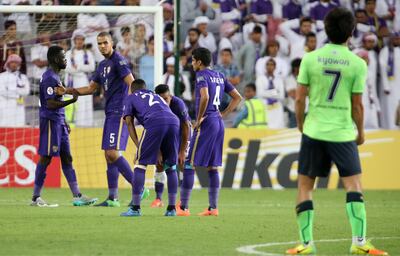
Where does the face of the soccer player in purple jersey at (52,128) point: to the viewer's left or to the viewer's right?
to the viewer's right

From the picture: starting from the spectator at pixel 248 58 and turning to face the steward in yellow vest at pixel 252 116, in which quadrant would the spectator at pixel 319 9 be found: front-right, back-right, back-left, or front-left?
back-left

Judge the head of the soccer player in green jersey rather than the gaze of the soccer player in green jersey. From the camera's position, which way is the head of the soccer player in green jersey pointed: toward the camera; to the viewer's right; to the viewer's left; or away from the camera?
away from the camera

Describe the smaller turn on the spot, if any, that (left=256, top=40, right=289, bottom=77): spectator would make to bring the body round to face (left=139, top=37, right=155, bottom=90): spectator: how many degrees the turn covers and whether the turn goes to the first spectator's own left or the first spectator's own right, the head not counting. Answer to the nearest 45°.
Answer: approximately 45° to the first spectator's own right

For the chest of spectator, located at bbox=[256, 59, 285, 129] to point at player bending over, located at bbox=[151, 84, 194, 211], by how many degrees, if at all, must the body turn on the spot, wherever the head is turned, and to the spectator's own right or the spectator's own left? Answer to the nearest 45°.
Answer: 0° — they already face them

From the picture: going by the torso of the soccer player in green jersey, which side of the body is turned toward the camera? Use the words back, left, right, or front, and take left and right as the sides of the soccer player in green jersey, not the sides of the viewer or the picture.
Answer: back

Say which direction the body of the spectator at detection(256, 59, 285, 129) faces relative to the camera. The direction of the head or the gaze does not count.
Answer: toward the camera

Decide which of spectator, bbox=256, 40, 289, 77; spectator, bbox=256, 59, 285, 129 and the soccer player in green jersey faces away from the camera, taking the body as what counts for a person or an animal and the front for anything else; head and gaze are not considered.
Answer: the soccer player in green jersey

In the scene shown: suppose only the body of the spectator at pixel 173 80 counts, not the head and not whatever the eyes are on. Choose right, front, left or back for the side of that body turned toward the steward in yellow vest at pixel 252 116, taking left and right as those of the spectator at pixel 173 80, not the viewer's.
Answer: left

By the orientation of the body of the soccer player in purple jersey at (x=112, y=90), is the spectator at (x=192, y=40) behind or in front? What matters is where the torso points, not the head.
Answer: behind
